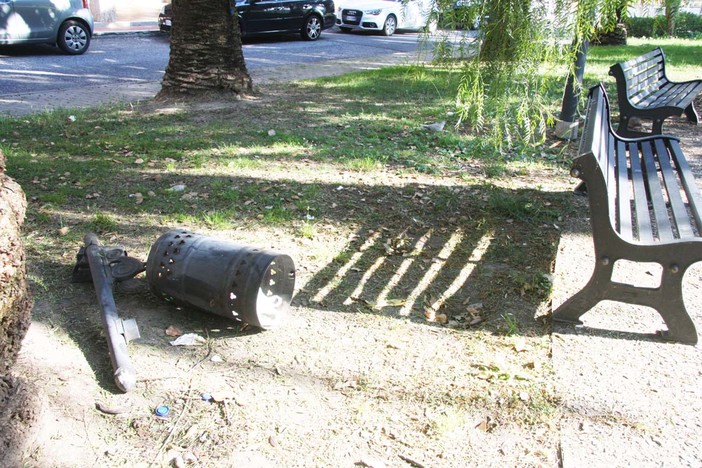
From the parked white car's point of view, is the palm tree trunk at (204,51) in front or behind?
in front

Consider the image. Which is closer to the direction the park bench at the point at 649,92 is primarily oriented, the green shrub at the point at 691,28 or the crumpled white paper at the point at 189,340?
the crumpled white paper

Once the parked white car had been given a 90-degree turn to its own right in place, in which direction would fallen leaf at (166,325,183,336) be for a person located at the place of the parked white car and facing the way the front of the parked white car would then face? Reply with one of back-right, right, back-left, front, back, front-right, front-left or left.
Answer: back-left

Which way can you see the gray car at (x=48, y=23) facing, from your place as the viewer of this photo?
facing to the left of the viewer

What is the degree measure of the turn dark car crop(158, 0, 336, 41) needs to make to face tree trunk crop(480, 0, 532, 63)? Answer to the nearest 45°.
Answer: approximately 90° to its left

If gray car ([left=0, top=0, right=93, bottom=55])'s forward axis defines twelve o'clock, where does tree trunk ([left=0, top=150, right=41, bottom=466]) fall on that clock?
The tree trunk is roughly at 9 o'clock from the gray car.
